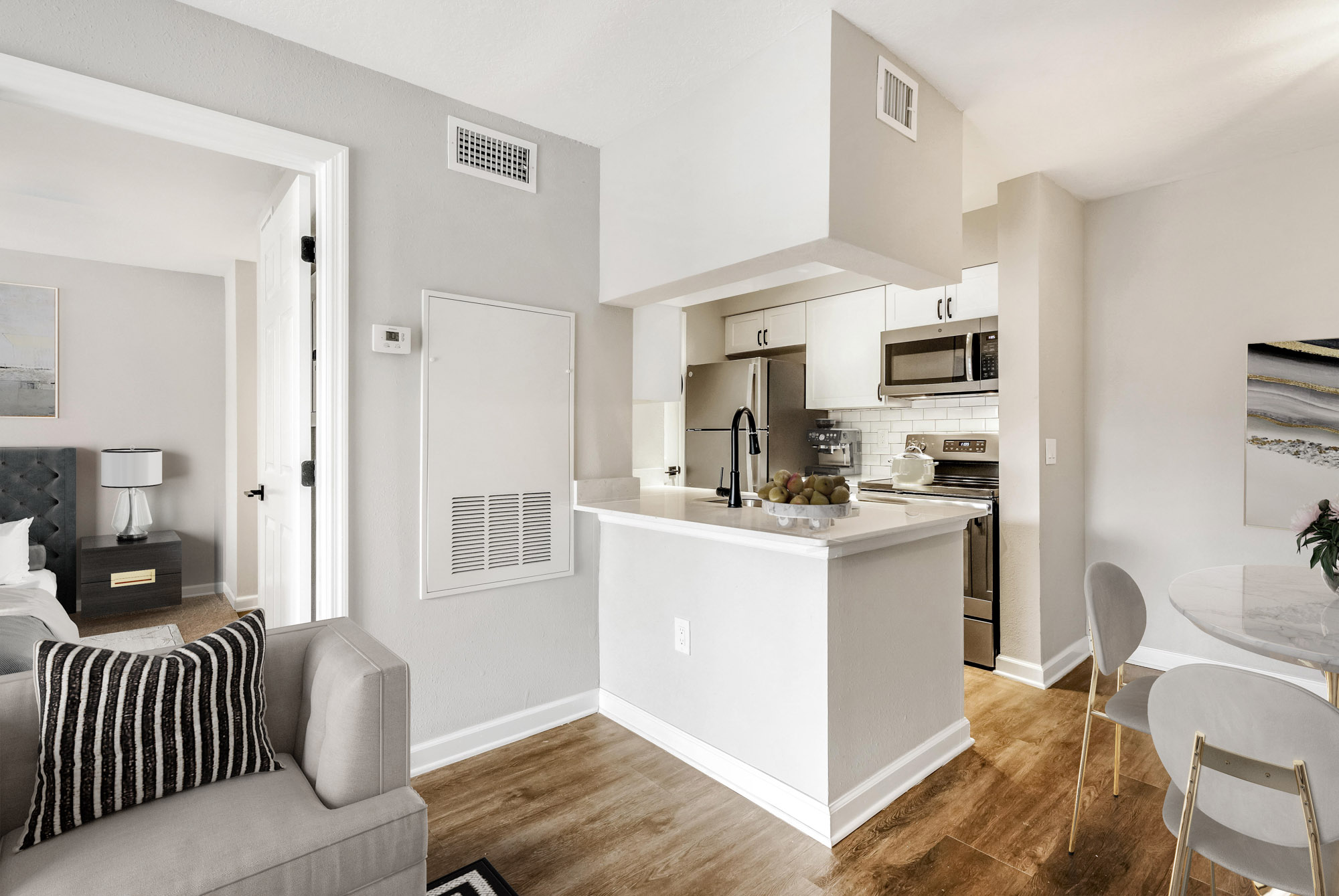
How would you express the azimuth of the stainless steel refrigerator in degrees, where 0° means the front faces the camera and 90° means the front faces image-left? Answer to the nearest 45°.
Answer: approximately 45°

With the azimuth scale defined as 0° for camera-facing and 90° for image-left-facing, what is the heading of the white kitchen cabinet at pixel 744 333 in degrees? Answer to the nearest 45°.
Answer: approximately 45°

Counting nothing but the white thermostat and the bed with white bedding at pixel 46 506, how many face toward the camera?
2

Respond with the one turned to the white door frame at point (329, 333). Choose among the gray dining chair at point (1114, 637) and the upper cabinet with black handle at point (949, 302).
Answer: the upper cabinet with black handle

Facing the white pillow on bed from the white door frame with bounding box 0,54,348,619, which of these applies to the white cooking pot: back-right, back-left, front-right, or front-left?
back-right

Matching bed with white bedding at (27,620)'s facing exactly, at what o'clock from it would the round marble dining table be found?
The round marble dining table is roughly at 11 o'clock from the bed with white bedding.

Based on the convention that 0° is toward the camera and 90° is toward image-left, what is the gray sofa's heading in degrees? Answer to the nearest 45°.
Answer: approximately 315°

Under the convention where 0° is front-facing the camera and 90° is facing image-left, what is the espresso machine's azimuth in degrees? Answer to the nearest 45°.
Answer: approximately 45°

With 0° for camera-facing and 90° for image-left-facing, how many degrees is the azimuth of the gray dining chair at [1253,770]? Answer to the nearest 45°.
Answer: approximately 225°

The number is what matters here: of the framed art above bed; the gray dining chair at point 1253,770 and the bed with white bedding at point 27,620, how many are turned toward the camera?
2

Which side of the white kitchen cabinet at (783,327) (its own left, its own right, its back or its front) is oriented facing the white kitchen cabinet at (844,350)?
left
